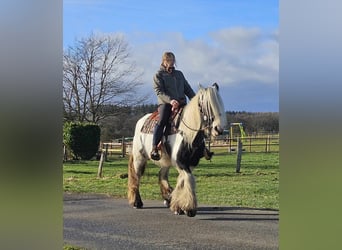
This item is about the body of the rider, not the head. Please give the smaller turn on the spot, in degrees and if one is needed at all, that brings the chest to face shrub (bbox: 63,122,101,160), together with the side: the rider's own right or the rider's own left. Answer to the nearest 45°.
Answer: approximately 135° to the rider's own right

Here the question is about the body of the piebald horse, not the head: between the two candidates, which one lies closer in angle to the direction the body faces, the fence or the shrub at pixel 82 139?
the fence

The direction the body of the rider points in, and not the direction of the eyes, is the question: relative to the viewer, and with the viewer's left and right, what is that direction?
facing the viewer and to the right of the viewer

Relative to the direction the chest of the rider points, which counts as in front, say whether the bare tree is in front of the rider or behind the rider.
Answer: behind
